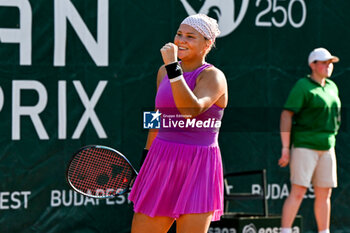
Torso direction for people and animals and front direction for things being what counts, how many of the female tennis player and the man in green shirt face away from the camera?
0

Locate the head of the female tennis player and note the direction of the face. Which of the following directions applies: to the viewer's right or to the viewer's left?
to the viewer's left

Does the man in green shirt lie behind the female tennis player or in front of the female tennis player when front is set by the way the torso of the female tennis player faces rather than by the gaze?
behind

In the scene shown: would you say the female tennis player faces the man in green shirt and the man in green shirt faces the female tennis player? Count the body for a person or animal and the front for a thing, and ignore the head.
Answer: no

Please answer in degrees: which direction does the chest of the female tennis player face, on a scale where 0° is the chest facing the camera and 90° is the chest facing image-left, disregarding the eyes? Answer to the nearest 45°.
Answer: approximately 45°

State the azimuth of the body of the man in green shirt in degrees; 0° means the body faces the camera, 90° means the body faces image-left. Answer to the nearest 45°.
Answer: approximately 315°

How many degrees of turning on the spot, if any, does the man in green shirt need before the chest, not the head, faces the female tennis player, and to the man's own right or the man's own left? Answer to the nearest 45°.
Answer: approximately 45° to the man's own right
